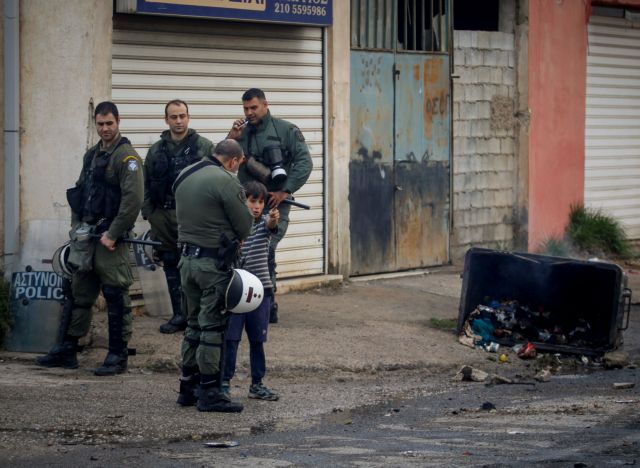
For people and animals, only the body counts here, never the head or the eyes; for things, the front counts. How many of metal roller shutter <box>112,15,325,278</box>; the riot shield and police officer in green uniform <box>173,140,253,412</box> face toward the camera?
2

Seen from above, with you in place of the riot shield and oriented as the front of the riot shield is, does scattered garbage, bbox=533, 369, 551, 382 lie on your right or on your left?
on your left

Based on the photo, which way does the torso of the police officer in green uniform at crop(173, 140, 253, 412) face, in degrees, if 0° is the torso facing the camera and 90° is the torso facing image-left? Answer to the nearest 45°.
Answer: approximately 225°

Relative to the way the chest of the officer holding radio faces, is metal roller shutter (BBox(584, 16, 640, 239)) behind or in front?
behind

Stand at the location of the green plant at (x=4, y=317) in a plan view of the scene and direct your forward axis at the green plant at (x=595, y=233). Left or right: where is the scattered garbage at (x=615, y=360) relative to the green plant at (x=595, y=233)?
right

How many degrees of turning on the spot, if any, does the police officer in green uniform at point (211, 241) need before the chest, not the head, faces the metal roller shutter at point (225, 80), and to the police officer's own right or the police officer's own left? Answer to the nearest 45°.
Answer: approximately 45° to the police officer's own left

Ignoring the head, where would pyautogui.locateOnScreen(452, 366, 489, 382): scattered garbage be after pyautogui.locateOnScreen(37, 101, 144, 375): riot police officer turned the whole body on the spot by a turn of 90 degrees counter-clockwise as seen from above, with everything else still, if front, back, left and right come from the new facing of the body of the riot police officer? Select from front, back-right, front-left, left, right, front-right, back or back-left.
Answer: front-left

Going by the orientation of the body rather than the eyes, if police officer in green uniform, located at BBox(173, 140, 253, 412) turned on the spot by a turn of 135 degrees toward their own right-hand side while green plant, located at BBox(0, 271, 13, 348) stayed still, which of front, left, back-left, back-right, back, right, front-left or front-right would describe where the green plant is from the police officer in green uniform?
back-right

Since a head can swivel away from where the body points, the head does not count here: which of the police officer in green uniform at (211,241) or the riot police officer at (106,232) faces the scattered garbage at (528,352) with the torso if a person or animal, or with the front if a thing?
the police officer in green uniform

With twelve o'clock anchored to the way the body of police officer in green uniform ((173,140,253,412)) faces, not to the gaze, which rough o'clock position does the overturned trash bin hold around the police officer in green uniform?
The overturned trash bin is roughly at 12 o'clock from the police officer in green uniform.
